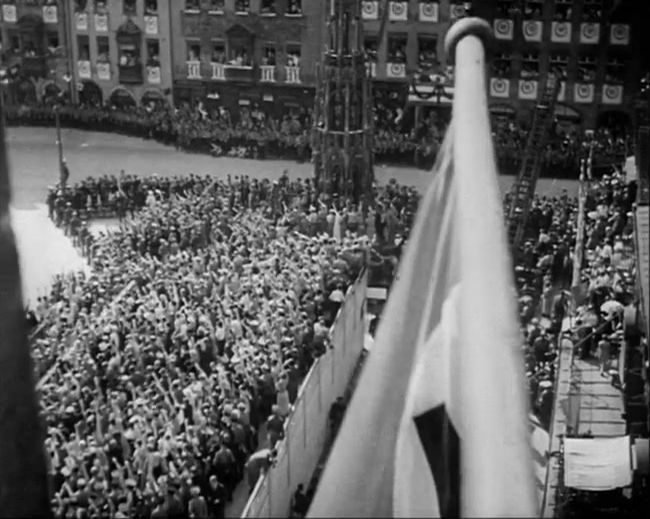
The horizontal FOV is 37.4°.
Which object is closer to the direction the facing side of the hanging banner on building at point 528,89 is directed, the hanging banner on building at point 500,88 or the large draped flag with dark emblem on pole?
the large draped flag with dark emblem on pole

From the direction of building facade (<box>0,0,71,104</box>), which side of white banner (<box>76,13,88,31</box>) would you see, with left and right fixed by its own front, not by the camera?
right

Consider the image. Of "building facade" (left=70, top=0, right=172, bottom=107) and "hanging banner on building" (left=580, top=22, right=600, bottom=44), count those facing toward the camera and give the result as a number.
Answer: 2

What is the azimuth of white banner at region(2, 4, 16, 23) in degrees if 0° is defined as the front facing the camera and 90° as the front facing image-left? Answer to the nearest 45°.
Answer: approximately 0°

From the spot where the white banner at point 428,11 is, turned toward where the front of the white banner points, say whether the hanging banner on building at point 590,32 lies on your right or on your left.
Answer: on your left

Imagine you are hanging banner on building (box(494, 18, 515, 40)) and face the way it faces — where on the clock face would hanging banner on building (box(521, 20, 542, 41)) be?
hanging banner on building (box(521, 20, 542, 41)) is roughly at 9 o'clock from hanging banner on building (box(494, 18, 515, 40)).

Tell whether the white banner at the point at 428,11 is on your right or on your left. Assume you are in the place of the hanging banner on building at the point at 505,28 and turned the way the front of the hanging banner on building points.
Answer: on your right

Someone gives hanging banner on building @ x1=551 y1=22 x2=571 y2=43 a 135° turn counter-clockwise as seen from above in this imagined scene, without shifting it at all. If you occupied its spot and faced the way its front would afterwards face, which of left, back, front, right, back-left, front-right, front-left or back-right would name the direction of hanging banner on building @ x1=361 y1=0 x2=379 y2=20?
back-left
